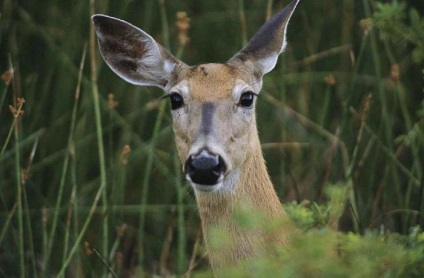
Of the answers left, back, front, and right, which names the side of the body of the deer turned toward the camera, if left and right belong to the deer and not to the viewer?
front
